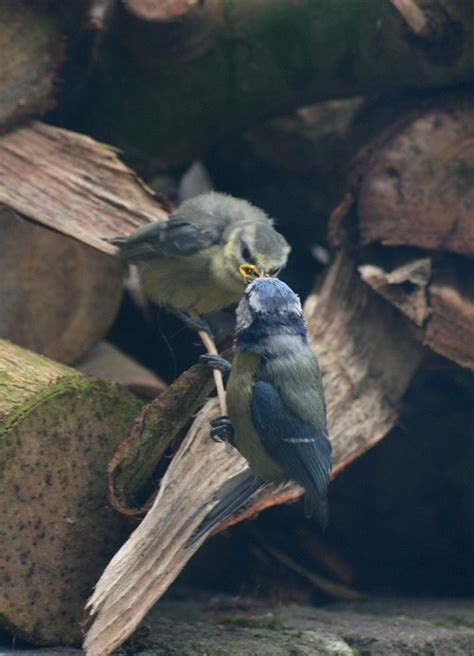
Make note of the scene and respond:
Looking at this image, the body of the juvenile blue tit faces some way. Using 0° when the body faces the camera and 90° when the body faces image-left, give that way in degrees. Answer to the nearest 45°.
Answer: approximately 315°

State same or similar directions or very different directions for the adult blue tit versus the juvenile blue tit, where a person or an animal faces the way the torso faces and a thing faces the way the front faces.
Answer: very different directions

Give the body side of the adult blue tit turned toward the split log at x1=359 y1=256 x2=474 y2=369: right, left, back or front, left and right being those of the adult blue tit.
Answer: right

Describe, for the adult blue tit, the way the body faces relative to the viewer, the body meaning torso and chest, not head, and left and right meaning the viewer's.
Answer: facing away from the viewer and to the left of the viewer

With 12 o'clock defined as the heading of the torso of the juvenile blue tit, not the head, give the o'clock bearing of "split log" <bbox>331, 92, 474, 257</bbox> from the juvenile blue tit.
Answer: The split log is roughly at 10 o'clock from the juvenile blue tit.
